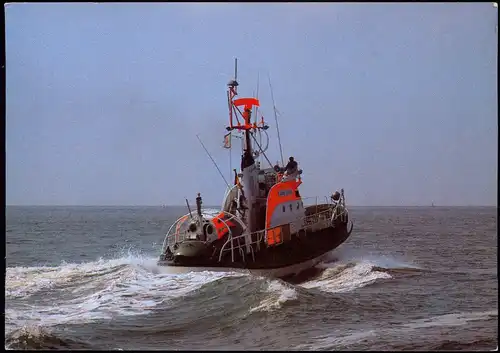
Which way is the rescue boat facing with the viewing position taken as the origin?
facing away from the viewer and to the right of the viewer
